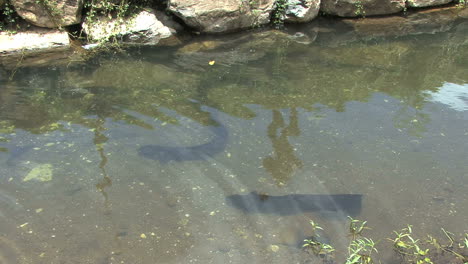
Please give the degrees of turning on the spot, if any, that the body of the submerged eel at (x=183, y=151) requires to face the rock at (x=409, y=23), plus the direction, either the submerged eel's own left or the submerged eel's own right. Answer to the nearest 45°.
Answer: approximately 135° to the submerged eel's own right

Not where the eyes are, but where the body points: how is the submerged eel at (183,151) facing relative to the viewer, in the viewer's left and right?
facing to the left of the viewer
